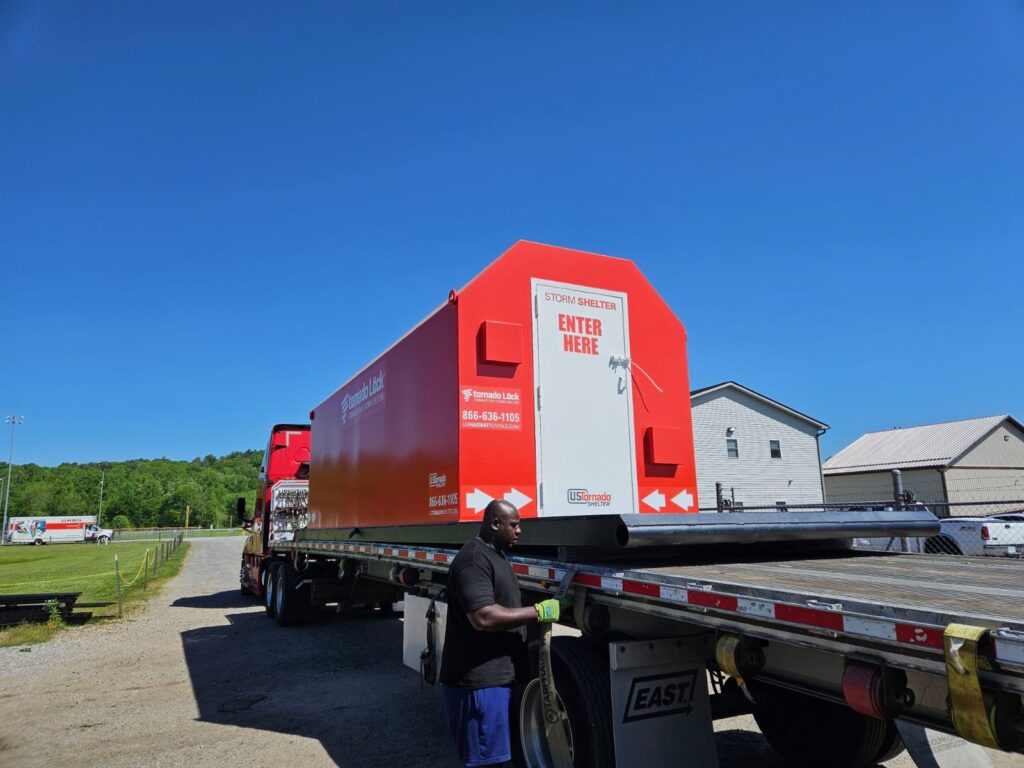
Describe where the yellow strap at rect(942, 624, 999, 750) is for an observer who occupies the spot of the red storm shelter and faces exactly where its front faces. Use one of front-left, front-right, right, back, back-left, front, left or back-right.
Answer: front-right

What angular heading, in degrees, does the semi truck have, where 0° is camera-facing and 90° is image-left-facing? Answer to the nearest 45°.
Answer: approximately 135°

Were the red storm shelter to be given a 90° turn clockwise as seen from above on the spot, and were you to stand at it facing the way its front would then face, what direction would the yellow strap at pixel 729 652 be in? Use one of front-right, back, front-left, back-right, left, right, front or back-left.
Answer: front-left

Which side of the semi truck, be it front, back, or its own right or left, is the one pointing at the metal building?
right

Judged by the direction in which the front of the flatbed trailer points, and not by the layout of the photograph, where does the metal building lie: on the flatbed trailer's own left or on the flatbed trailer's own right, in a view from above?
on the flatbed trailer's own right

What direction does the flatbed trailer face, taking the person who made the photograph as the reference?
facing away from the viewer and to the left of the viewer

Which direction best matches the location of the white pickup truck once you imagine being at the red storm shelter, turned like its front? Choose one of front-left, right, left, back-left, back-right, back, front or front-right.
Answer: left

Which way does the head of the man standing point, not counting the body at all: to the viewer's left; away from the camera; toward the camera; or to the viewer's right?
to the viewer's right

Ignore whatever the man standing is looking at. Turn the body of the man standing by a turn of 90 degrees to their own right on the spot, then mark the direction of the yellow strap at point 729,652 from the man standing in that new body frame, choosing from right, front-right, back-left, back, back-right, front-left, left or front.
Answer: front-left

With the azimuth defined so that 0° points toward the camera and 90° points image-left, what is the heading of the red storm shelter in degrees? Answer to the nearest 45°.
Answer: approximately 315°

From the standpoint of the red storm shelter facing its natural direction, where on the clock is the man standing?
The man standing is roughly at 2 o'clock from the red storm shelter.

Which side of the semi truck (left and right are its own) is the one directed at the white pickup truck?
right

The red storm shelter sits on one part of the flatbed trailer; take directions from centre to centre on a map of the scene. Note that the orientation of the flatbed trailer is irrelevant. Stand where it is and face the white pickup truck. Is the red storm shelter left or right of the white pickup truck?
left

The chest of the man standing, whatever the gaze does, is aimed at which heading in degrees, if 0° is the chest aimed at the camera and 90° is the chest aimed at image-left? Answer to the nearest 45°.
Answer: approximately 270°

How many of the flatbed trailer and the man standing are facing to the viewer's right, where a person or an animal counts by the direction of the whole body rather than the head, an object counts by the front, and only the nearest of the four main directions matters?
1
